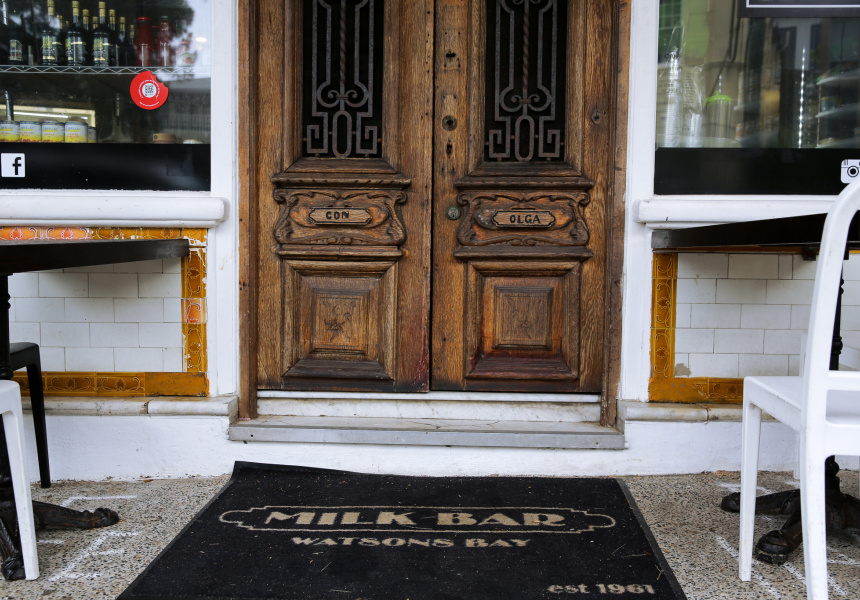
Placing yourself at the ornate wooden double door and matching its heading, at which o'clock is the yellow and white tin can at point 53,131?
The yellow and white tin can is roughly at 3 o'clock from the ornate wooden double door.

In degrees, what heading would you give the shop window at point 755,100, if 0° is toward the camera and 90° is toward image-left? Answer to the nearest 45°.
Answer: approximately 0°

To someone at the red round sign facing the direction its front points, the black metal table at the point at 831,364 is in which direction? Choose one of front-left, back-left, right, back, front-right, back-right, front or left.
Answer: front-left

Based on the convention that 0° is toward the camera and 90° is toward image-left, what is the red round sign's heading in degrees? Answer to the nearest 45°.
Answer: approximately 0°

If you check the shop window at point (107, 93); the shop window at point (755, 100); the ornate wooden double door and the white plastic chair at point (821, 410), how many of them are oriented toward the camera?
3

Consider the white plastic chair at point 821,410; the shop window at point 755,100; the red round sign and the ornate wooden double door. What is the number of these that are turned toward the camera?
3
